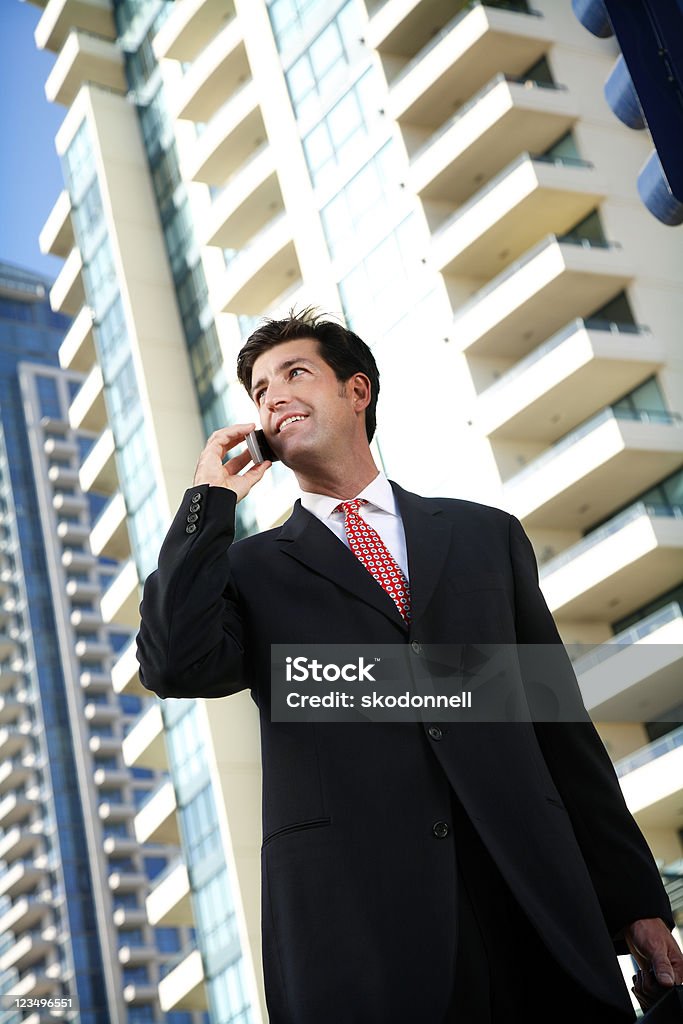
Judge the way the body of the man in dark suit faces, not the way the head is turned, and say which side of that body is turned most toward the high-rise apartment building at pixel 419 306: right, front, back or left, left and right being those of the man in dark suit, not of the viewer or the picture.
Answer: back

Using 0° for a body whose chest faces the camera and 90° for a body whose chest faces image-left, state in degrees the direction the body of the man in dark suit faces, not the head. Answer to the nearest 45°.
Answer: approximately 0°
